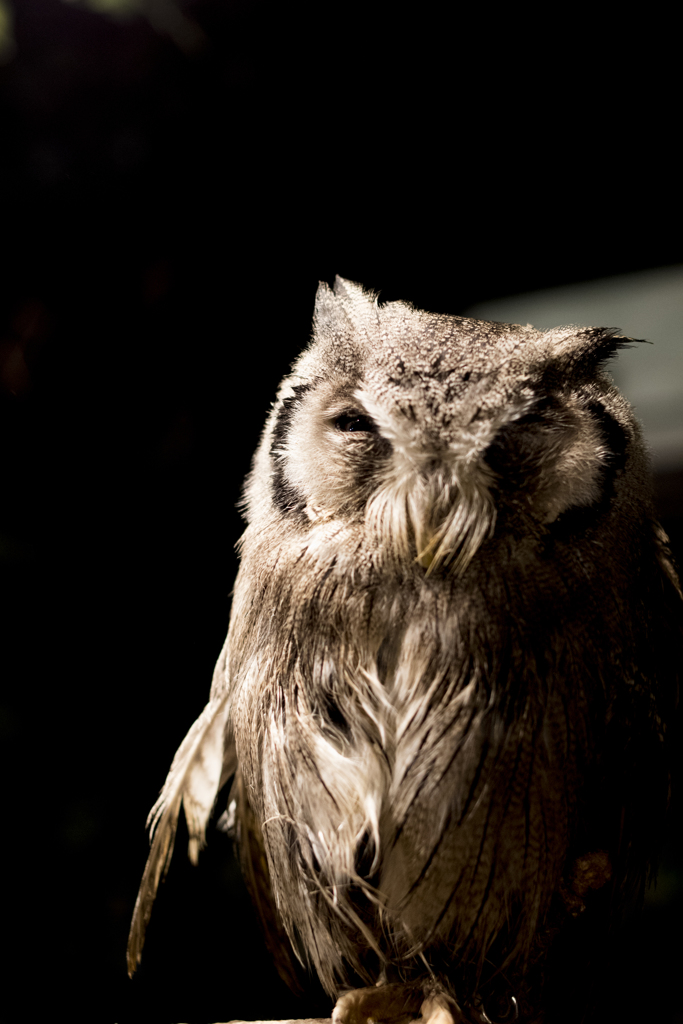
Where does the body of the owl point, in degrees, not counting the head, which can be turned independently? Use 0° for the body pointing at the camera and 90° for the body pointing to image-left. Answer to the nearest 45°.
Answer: approximately 0°
